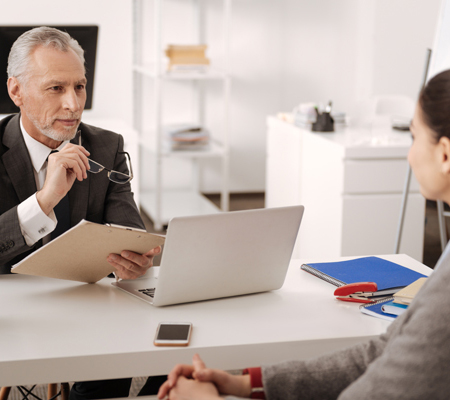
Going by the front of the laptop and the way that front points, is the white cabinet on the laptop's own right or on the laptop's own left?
on the laptop's own right

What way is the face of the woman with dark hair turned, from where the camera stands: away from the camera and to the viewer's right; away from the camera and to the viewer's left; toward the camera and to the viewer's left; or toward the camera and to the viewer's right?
away from the camera and to the viewer's left

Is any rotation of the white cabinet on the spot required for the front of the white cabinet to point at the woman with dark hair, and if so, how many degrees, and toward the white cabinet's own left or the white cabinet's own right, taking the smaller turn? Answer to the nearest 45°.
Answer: approximately 45° to the white cabinet's own right

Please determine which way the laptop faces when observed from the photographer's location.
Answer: facing away from the viewer and to the left of the viewer

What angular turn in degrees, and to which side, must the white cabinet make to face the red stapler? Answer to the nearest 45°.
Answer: approximately 45° to its right

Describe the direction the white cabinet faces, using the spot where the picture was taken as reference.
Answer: facing the viewer and to the right of the viewer
